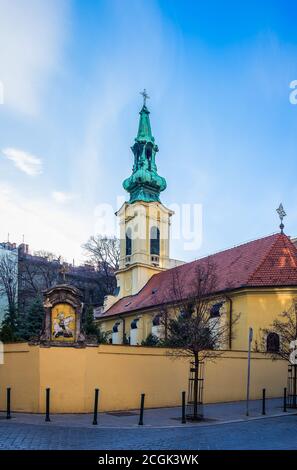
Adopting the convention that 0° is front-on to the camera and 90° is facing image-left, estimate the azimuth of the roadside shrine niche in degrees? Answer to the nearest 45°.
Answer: approximately 0°
